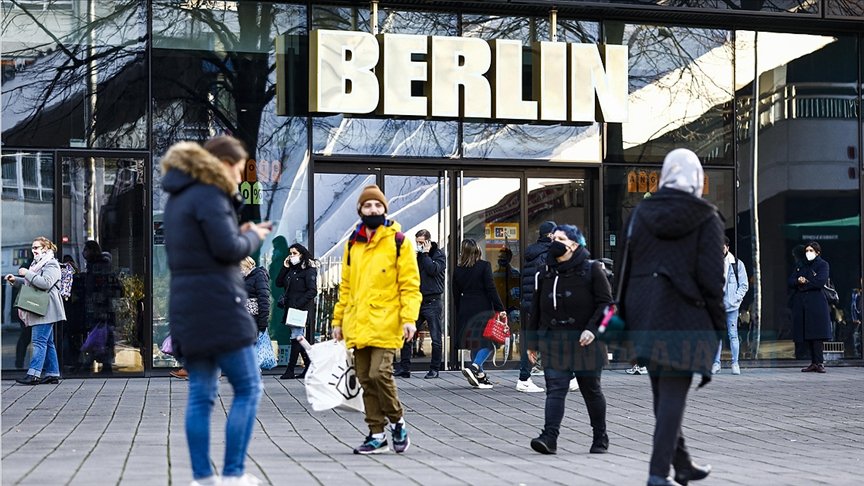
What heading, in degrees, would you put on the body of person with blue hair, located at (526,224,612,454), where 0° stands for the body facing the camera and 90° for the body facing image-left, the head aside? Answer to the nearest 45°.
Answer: approximately 45°

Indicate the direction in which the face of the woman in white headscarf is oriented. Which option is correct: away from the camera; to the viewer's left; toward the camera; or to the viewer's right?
away from the camera

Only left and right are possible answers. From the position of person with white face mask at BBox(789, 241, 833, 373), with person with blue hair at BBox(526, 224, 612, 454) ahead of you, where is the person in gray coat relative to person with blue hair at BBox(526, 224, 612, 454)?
right

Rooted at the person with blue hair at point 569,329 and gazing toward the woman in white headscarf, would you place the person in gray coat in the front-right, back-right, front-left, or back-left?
back-right

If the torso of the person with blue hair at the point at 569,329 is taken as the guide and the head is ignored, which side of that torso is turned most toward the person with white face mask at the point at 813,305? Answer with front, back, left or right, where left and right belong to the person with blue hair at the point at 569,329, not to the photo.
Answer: back

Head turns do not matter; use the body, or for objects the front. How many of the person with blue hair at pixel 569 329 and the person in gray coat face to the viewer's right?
0
